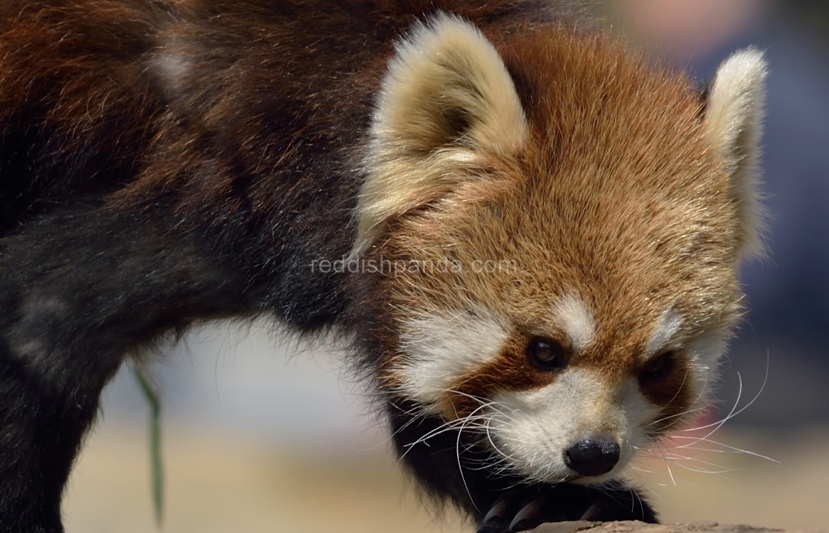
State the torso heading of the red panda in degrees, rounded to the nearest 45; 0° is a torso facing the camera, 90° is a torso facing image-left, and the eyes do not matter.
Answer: approximately 315°
